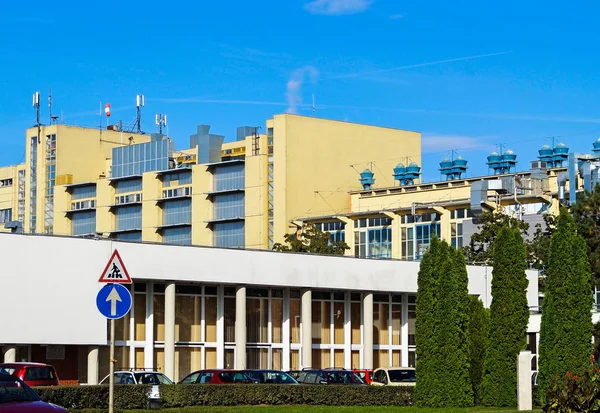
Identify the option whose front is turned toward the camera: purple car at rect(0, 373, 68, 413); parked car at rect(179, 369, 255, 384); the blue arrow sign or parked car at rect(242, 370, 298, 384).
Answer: the blue arrow sign

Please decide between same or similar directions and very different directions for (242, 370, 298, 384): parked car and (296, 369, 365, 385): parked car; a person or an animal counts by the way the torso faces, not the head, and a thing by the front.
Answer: same or similar directions

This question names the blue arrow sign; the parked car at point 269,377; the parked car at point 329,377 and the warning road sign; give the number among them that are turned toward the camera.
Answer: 2

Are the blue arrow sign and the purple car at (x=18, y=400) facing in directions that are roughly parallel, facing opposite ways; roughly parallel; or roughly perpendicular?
roughly perpendicular

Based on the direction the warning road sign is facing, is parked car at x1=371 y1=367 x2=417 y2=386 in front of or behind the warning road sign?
behind

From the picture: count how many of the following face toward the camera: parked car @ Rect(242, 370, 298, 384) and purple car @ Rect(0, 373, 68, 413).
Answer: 0

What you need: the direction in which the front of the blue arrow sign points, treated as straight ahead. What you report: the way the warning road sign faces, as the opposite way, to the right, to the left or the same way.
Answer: the same way

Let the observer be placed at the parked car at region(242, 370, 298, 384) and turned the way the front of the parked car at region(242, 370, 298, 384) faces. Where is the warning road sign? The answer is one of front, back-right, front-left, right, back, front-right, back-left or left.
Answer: right

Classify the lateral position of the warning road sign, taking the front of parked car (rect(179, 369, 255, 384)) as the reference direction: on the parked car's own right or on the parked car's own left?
on the parked car's own left

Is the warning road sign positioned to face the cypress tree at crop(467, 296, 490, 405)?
no

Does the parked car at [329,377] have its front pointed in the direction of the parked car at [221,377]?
no

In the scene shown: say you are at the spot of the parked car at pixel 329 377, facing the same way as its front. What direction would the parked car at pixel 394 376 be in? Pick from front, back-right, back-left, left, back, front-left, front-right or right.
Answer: front-left

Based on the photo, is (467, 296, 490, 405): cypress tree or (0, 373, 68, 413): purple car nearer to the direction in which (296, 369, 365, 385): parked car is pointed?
the cypress tree
